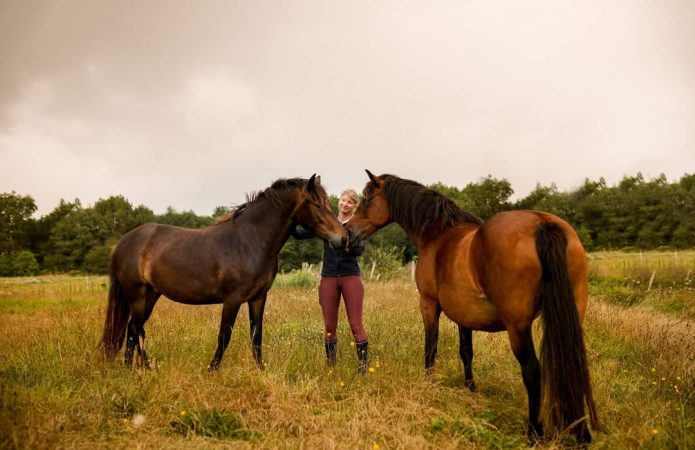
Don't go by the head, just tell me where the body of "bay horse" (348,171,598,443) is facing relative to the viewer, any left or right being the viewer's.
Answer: facing away from the viewer and to the left of the viewer

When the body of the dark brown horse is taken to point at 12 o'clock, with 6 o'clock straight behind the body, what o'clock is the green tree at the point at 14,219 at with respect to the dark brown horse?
The green tree is roughly at 8 o'clock from the dark brown horse.

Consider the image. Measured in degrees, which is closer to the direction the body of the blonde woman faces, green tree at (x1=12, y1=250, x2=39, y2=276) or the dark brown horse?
the dark brown horse

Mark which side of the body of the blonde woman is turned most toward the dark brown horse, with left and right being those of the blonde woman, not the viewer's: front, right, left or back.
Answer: right

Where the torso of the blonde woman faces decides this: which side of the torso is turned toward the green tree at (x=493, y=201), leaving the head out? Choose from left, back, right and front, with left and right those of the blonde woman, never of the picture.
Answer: back

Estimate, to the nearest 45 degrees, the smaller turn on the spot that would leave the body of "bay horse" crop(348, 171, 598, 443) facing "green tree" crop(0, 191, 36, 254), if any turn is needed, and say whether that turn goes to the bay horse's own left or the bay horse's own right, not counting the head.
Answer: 0° — it already faces it

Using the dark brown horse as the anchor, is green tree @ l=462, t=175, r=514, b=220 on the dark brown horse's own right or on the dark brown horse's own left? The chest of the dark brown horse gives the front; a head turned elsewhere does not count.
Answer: on the dark brown horse's own left

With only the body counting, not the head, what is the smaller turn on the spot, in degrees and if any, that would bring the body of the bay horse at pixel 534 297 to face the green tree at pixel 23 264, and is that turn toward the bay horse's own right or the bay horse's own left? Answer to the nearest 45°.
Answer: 0° — it already faces it

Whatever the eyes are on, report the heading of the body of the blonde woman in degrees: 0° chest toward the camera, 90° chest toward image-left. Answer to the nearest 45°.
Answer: approximately 0°

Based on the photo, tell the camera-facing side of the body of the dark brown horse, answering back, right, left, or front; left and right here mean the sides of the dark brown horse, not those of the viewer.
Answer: right
